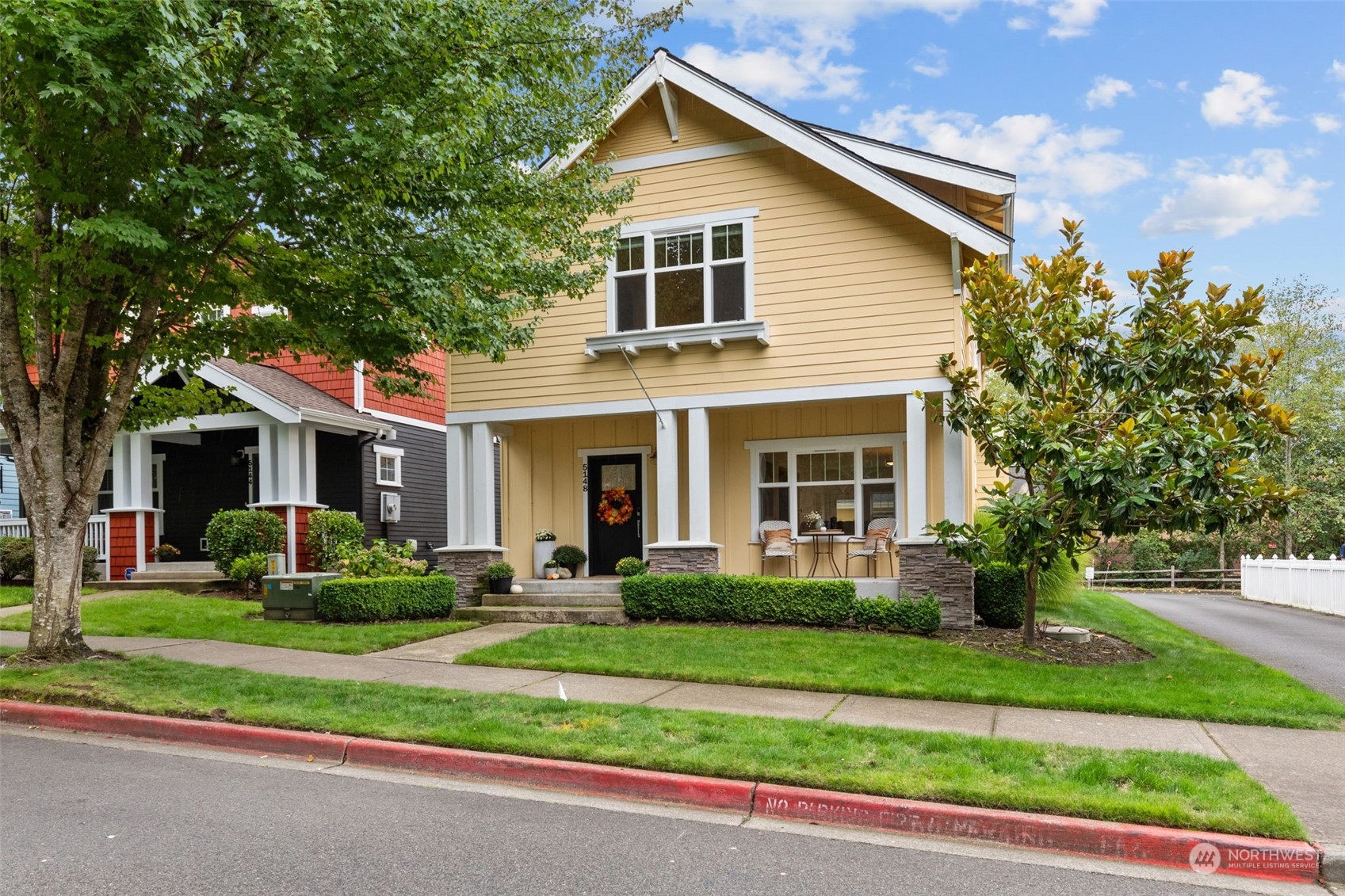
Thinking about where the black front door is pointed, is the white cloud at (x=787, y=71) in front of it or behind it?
behind

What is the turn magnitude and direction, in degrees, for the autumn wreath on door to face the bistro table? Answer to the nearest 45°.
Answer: approximately 45° to its left

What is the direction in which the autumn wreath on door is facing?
toward the camera

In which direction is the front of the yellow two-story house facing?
toward the camera

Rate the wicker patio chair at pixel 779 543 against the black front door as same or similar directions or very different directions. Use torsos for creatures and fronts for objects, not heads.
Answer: same or similar directions

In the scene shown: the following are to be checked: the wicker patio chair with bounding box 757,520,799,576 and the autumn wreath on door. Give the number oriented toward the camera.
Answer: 2

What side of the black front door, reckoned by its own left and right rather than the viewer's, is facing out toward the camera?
front

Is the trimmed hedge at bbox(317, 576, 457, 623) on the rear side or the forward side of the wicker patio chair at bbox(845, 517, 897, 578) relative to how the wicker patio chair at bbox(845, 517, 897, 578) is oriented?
on the forward side
